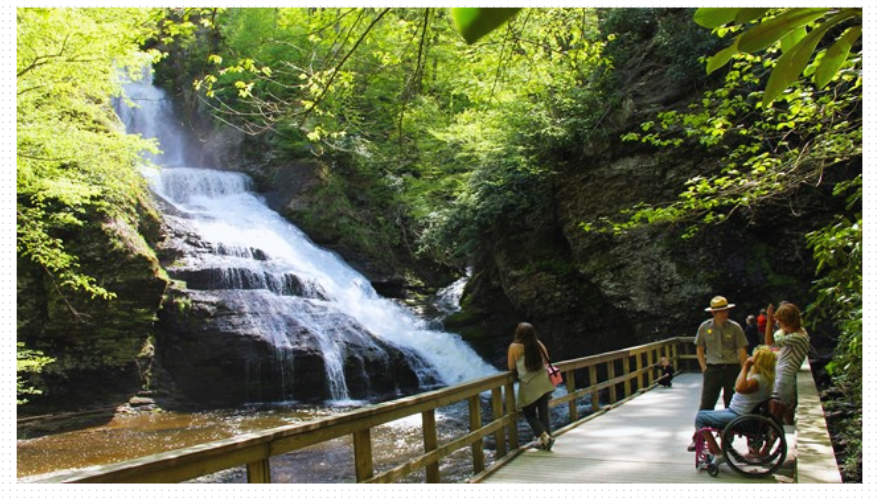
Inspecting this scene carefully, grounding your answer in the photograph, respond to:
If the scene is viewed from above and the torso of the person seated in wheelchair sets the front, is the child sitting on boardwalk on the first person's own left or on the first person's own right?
on the first person's own right

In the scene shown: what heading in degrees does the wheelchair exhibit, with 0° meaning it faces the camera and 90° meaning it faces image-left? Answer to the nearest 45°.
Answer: approximately 90°

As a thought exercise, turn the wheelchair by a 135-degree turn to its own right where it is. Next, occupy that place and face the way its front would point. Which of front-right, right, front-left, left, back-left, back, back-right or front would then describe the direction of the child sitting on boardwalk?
front-left

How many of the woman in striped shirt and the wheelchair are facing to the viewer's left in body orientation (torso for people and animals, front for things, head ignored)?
2

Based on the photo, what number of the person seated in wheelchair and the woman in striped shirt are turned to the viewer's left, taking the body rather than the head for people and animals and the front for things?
2

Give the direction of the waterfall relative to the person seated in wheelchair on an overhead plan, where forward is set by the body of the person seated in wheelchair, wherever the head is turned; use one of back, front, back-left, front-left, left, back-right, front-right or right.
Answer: front-right

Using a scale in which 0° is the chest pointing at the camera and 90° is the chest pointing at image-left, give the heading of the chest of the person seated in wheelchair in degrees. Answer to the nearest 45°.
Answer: approximately 90°

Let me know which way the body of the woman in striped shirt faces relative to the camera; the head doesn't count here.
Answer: to the viewer's left

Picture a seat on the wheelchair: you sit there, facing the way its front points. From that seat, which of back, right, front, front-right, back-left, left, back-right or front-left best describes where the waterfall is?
front-right
